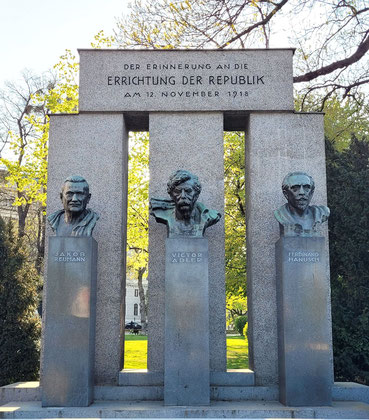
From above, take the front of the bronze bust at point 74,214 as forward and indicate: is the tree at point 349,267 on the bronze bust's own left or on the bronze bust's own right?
on the bronze bust's own left

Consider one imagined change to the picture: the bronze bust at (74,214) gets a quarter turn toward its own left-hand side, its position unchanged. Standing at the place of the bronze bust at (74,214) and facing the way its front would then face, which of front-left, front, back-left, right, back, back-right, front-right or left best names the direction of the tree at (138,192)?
left

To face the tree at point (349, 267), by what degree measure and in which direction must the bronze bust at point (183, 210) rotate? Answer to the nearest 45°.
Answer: approximately 135° to its left

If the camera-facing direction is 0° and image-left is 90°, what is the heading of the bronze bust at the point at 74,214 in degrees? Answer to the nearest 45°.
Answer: approximately 0°

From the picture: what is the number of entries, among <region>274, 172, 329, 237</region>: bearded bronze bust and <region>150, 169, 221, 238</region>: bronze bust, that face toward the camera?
2

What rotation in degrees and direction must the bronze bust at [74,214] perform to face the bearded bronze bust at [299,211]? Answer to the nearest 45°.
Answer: approximately 90° to its left

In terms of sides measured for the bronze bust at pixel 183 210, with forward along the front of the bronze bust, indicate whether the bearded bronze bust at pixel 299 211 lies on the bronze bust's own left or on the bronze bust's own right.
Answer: on the bronze bust's own left

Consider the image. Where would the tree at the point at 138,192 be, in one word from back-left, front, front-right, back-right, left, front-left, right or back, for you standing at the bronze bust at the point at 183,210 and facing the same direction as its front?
back

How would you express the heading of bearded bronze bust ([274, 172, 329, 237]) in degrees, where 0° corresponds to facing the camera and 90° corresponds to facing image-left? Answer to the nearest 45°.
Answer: approximately 0°
